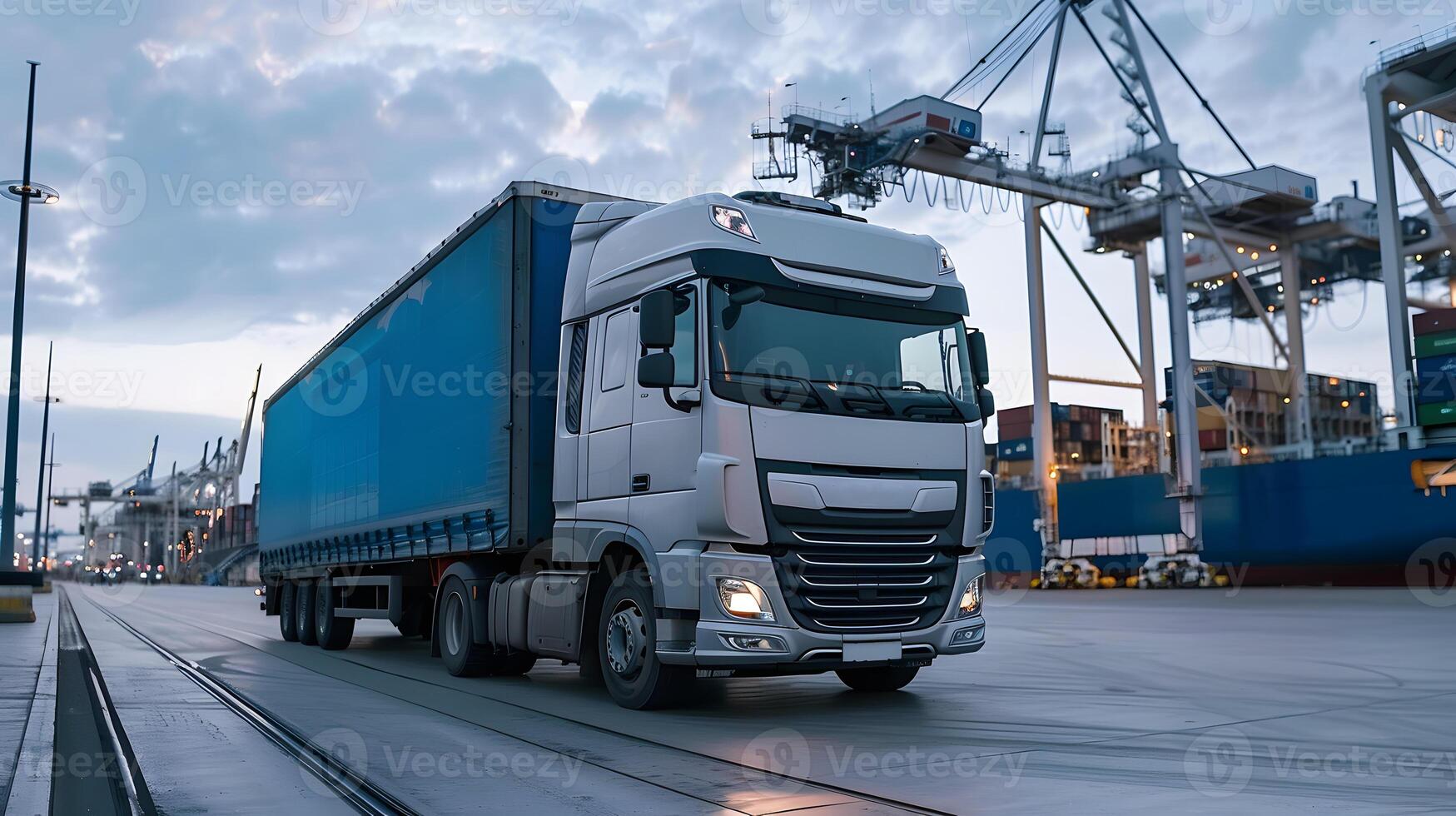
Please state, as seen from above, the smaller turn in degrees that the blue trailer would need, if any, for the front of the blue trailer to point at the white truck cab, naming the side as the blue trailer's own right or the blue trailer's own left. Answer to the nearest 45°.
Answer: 0° — it already faces it

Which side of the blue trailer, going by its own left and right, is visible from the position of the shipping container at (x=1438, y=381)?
left

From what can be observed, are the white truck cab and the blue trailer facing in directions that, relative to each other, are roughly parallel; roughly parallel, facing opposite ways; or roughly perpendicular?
roughly parallel

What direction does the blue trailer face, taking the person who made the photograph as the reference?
facing the viewer and to the right of the viewer

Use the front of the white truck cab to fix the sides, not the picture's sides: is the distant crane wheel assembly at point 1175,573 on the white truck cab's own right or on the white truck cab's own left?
on the white truck cab's own left

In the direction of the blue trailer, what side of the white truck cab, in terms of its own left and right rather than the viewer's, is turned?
back

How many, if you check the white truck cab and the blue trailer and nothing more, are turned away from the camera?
0

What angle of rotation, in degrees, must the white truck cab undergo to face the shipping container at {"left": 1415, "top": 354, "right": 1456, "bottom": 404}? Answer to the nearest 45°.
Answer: approximately 90° to its left

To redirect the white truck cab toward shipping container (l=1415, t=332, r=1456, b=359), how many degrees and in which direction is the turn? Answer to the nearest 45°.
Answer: approximately 90° to its left

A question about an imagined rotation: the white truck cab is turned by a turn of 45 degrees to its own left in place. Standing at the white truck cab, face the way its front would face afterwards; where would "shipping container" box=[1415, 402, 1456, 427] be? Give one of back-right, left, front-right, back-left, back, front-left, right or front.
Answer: front-left

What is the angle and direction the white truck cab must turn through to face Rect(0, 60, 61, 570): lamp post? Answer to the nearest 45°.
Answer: approximately 180°

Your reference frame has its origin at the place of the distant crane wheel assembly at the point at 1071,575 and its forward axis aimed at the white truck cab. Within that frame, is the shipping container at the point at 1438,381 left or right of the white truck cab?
left
